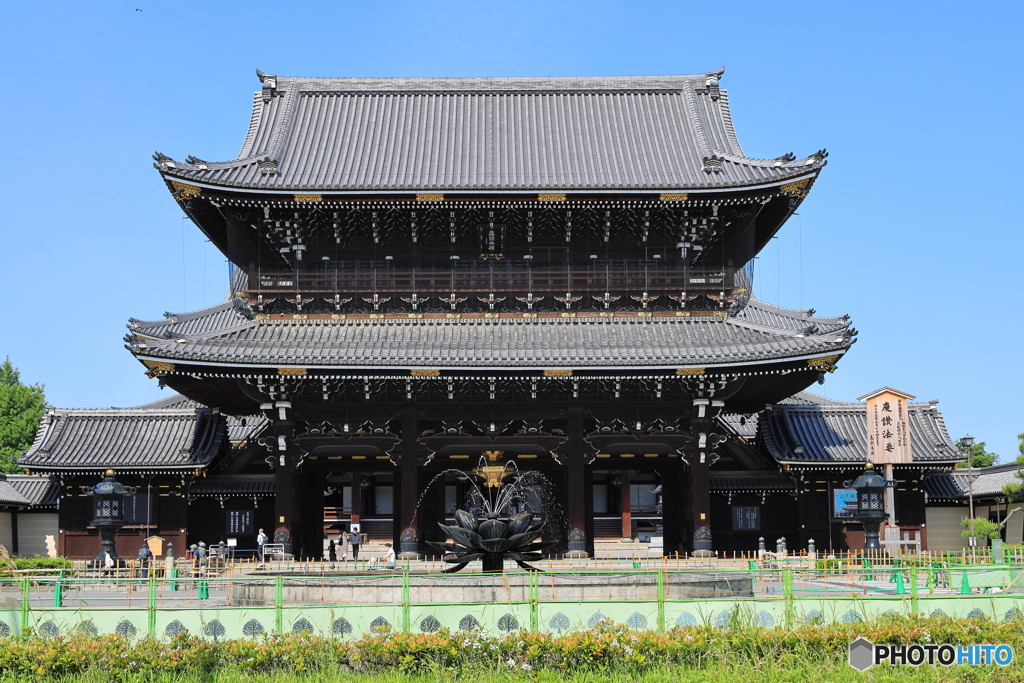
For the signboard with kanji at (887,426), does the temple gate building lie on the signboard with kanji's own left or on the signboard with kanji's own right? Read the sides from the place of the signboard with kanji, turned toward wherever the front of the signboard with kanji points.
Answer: on the signboard with kanji's own right

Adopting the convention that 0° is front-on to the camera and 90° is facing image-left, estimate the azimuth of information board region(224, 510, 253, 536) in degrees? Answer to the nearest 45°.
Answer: approximately 0°

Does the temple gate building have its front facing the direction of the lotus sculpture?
yes

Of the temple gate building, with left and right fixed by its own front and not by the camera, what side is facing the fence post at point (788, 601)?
front

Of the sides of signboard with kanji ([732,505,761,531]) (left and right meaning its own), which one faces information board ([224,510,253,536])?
right

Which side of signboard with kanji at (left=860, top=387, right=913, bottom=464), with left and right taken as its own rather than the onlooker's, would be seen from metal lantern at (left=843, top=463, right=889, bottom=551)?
front
